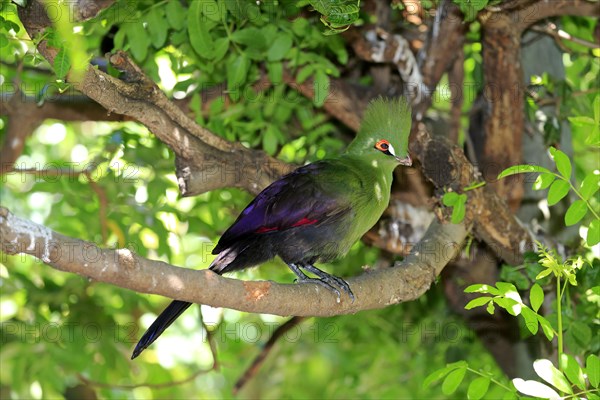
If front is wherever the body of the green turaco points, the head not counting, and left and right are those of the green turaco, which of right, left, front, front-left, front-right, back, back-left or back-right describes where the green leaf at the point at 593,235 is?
front-right

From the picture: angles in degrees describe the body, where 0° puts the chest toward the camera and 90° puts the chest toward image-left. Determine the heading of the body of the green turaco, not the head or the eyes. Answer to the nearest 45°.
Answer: approximately 270°

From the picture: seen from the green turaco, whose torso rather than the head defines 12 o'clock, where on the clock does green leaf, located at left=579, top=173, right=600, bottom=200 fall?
The green leaf is roughly at 1 o'clock from the green turaco.

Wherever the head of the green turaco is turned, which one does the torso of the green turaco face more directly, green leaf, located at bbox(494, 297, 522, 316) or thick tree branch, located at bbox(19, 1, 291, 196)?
the green leaf

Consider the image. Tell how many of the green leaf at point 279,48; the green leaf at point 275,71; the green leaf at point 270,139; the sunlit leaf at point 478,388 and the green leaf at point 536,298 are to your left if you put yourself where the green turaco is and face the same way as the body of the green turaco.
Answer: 3

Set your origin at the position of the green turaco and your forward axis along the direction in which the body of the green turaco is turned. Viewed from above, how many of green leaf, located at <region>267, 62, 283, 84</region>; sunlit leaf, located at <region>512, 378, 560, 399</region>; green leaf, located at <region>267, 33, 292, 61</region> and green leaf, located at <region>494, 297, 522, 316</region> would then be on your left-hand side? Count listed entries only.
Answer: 2

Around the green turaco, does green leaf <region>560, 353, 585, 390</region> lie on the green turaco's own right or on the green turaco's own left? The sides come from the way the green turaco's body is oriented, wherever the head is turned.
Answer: on the green turaco's own right

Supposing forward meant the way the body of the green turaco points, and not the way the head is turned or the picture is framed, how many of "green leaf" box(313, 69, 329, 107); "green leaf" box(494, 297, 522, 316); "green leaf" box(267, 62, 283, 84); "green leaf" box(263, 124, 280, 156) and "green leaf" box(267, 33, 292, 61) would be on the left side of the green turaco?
4

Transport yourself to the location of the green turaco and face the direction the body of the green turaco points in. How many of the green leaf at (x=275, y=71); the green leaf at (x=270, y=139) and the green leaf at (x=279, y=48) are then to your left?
3

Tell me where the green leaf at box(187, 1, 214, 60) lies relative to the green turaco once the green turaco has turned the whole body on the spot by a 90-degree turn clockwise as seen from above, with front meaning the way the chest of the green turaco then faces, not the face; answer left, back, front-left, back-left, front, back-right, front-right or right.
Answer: back-right

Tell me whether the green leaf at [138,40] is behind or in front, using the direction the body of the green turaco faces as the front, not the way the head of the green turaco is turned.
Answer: behind

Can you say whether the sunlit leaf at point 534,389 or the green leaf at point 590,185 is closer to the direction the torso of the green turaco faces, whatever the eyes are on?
the green leaf

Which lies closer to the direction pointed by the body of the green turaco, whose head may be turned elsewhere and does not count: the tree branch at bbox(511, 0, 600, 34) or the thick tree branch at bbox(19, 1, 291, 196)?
the tree branch

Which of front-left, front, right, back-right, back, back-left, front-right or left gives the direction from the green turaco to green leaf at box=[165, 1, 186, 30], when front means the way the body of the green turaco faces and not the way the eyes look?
back-left

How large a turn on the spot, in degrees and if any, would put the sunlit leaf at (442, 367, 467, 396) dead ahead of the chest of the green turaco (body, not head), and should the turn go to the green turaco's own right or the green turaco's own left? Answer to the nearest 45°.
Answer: approximately 45° to the green turaco's own right

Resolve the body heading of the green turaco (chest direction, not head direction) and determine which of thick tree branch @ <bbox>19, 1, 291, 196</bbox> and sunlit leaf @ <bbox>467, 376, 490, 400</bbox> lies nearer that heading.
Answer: the sunlit leaf
